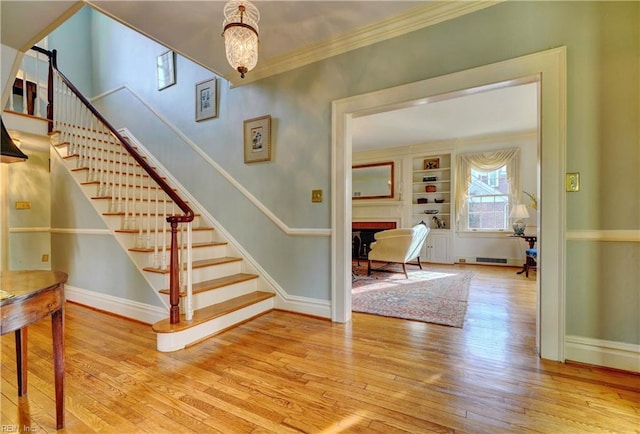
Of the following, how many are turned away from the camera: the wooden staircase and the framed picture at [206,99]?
0

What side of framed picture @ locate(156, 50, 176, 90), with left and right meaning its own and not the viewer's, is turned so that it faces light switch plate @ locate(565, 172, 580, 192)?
left

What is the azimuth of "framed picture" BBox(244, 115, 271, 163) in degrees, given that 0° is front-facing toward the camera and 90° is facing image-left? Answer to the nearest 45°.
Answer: approximately 45°

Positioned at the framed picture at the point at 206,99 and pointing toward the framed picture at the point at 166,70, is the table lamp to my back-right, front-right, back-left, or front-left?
back-right

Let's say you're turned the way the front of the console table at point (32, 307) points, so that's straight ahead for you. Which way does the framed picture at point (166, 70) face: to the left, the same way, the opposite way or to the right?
to the right

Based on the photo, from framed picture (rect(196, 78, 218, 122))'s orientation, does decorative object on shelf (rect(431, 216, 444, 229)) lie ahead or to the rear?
to the rear

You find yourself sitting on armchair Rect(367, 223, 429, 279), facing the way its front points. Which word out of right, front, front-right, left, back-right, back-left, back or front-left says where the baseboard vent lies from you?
right
